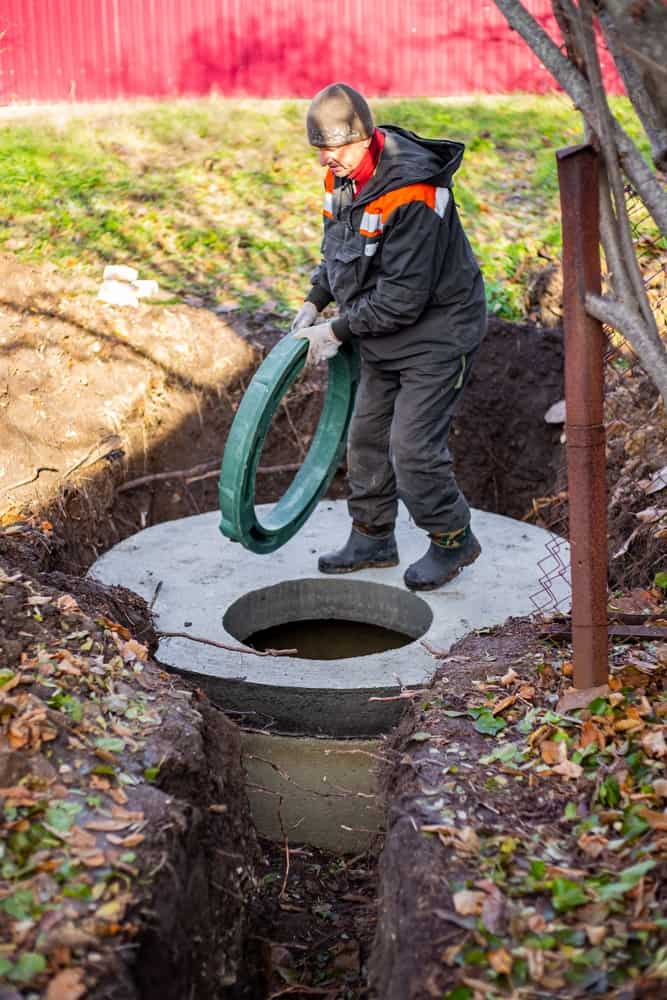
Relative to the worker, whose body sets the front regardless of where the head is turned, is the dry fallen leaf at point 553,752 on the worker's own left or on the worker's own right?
on the worker's own left

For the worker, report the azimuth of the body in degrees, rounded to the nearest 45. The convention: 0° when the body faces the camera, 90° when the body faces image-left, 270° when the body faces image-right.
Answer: approximately 45°

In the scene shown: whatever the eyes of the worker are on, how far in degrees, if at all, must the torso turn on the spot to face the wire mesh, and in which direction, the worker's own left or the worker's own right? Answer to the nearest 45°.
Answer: approximately 180°

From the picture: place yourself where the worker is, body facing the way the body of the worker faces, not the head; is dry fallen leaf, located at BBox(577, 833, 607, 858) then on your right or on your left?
on your left

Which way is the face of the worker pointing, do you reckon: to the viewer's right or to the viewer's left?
to the viewer's left

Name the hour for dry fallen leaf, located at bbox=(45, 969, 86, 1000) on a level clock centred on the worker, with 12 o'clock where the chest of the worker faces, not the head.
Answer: The dry fallen leaf is roughly at 11 o'clock from the worker.

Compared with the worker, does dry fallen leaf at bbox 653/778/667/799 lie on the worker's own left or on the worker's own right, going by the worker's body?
on the worker's own left
